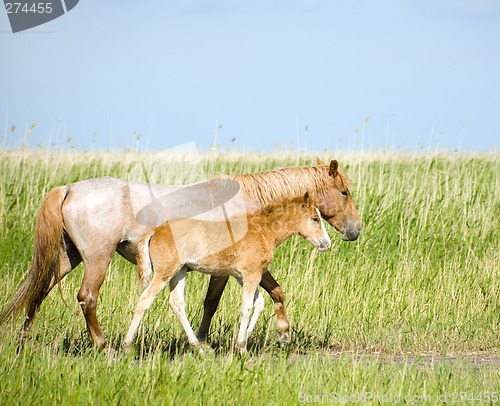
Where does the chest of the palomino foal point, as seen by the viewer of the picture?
to the viewer's right

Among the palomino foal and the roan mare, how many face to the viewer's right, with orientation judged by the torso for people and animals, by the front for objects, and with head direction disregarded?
2

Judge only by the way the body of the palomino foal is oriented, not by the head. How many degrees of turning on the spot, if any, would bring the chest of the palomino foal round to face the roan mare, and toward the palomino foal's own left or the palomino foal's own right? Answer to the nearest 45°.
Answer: approximately 135° to the palomino foal's own left

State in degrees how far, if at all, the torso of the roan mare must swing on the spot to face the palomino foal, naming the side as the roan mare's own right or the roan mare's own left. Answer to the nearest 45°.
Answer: approximately 45° to the roan mare's own right

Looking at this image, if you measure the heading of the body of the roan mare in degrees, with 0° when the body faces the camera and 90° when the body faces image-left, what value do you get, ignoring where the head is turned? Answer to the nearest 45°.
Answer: approximately 270°
